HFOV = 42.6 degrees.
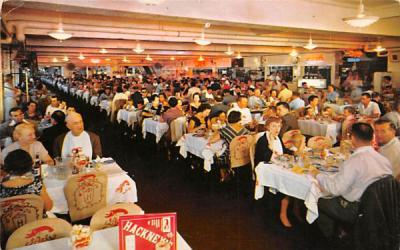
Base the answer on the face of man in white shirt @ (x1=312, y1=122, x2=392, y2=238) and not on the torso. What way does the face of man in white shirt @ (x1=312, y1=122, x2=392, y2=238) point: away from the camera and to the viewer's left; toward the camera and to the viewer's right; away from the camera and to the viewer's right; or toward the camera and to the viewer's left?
away from the camera and to the viewer's left

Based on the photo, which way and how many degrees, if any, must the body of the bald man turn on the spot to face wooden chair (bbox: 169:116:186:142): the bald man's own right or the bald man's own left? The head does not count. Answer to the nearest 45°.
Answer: approximately 135° to the bald man's own left

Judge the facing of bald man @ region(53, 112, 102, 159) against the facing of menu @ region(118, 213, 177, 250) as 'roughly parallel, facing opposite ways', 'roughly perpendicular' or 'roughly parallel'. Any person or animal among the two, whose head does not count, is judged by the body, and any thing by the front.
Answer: roughly parallel

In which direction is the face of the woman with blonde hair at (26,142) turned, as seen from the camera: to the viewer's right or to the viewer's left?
to the viewer's right

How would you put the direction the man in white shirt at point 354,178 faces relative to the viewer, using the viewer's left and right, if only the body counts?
facing away from the viewer and to the left of the viewer

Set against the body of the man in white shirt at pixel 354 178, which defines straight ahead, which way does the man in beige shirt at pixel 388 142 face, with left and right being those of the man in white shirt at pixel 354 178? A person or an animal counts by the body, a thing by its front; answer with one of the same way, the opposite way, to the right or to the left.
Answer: to the left

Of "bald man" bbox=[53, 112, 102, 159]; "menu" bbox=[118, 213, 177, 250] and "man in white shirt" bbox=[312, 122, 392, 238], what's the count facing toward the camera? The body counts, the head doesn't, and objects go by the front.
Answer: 2

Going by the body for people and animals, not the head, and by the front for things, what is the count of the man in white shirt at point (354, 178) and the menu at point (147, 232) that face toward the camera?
1

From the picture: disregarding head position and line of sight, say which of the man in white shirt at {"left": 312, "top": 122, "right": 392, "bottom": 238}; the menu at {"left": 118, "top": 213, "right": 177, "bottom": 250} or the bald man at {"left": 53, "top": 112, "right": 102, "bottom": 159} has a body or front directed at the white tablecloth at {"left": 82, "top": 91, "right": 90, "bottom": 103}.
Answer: the man in white shirt

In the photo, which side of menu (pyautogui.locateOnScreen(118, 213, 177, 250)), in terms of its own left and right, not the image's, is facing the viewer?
front

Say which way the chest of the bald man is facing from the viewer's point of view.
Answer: toward the camera

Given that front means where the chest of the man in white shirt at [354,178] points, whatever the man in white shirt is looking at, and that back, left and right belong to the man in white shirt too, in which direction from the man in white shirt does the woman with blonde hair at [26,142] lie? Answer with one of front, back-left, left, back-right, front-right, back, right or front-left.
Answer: front-left

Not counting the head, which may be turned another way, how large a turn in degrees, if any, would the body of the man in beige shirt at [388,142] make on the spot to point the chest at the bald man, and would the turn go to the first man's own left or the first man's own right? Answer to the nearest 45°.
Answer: approximately 45° to the first man's own right

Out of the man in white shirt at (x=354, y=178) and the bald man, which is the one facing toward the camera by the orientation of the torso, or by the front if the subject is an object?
the bald man

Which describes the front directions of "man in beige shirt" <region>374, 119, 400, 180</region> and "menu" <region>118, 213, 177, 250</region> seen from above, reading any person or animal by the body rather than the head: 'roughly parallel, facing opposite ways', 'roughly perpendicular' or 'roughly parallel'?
roughly perpendicular

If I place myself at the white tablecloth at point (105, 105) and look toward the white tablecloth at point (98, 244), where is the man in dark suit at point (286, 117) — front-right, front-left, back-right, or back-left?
front-left

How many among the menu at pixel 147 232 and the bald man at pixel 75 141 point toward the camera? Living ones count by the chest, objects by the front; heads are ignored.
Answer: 2

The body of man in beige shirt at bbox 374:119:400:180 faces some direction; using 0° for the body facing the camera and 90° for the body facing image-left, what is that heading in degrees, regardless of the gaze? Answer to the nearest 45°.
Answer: approximately 45°
